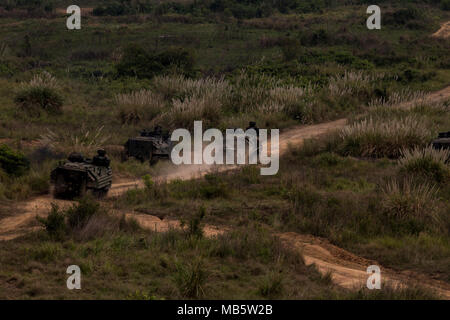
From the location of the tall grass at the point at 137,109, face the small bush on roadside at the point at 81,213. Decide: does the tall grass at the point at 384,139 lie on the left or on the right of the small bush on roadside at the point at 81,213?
left

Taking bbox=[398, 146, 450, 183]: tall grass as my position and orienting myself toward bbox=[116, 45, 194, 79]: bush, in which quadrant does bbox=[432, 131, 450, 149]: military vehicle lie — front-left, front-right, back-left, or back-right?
front-right
